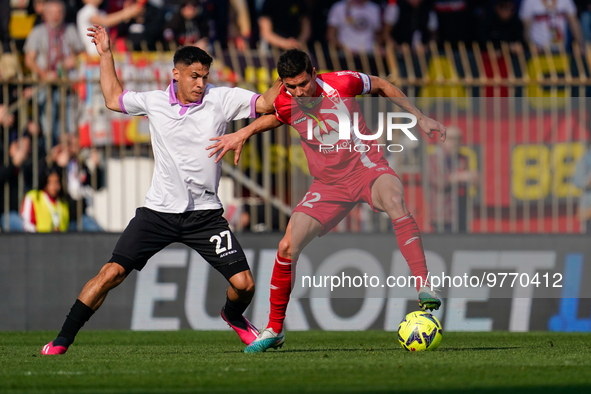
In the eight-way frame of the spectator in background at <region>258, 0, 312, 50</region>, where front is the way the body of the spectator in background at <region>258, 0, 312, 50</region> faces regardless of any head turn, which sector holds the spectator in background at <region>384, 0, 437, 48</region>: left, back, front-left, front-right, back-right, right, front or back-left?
left

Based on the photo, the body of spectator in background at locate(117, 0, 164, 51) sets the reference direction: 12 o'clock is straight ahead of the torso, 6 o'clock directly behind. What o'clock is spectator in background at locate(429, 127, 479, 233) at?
spectator in background at locate(429, 127, 479, 233) is roughly at 9 o'clock from spectator in background at locate(117, 0, 164, 51).

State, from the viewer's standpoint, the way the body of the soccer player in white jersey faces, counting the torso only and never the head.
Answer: toward the camera

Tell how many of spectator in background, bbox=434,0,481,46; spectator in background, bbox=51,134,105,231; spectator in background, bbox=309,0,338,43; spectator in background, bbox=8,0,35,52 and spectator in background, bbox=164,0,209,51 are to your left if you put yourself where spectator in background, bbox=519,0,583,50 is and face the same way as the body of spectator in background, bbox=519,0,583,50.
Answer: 0

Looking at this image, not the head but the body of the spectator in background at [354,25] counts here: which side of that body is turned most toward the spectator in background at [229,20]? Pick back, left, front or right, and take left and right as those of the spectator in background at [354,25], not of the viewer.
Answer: right

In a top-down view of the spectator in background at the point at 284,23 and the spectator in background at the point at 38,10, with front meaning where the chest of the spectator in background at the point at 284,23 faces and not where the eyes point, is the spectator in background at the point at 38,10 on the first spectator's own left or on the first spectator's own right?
on the first spectator's own right

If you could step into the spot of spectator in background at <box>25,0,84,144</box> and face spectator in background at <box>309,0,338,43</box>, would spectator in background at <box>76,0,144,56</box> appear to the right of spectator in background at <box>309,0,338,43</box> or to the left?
left

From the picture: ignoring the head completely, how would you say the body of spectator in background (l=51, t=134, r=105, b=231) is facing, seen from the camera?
toward the camera

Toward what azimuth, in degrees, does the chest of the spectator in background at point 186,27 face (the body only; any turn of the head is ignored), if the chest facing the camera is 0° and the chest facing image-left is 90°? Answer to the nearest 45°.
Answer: approximately 0°

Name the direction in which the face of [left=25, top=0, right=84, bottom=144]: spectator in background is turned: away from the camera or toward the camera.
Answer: toward the camera

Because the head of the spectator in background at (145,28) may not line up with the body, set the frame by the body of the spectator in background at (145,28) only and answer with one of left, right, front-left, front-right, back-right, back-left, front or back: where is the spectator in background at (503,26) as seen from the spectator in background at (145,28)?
back-left

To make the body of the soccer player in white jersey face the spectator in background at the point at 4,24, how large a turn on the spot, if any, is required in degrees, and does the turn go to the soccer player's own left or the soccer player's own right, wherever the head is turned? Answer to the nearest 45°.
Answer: approximately 180°

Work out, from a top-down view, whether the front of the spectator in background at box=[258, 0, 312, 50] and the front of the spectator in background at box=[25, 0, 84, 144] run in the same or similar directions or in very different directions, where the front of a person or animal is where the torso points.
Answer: same or similar directions

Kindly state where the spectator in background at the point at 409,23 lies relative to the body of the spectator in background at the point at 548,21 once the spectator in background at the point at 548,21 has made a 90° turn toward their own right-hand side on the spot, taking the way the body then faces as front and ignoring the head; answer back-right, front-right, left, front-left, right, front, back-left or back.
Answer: front

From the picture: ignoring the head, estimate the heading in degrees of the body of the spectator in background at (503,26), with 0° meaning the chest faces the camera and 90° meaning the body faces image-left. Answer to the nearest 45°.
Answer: approximately 0°

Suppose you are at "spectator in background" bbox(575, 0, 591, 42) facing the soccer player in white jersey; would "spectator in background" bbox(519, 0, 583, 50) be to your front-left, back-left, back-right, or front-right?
front-right
